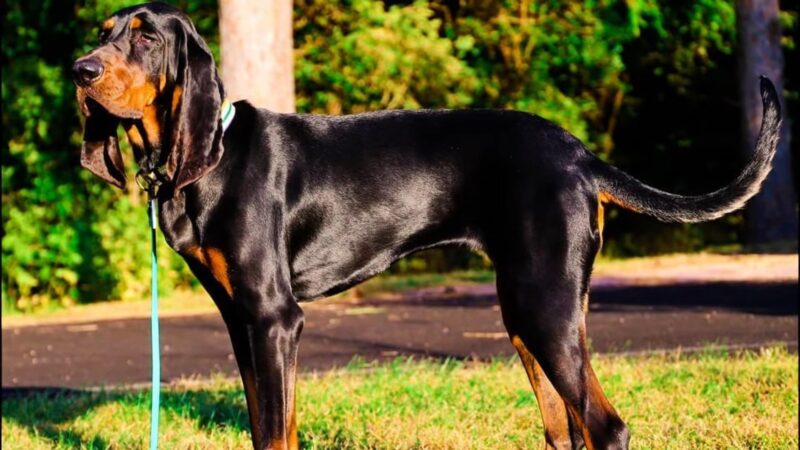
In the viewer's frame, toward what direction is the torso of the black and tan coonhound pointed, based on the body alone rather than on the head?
to the viewer's left

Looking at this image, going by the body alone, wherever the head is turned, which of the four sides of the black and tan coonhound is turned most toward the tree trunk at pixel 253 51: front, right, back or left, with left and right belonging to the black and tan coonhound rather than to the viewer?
right

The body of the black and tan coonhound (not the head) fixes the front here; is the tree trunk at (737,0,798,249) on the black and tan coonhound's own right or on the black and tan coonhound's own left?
on the black and tan coonhound's own right
